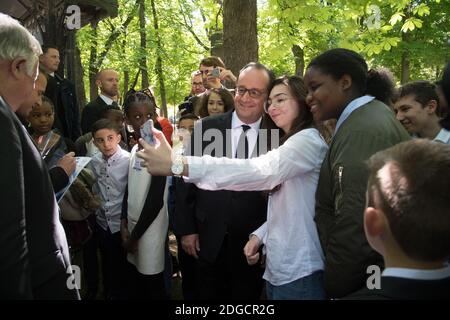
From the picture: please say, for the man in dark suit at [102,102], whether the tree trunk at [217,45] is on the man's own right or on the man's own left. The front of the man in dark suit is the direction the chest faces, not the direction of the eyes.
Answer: on the man's own left

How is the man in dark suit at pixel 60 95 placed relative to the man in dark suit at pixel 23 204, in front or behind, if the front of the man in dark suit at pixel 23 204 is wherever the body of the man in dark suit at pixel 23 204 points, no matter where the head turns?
in front

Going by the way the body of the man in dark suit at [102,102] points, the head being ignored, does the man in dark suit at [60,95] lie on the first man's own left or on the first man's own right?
on the first man's own right

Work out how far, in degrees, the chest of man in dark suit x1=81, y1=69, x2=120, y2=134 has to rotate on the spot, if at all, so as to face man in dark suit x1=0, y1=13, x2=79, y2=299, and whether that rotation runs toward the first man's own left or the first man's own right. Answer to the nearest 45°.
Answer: approximately 45° to the first man's own right

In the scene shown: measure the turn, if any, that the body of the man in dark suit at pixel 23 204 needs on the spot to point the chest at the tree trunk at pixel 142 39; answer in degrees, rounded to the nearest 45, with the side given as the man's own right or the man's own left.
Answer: approximately 45° to the man's own left

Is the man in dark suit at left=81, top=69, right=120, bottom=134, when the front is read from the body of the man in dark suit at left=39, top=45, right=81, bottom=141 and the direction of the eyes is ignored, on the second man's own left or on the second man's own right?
on the second man's own left

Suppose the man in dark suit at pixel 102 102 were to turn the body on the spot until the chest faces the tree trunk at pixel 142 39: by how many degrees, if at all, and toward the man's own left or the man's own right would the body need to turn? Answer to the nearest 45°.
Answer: approximately 135° to the man's own left

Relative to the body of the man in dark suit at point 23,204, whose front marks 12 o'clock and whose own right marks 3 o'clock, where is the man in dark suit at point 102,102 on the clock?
the man in dark suit at point 102,102 is roughly at 11 o'clock from the man in dark suit at point 23,204.

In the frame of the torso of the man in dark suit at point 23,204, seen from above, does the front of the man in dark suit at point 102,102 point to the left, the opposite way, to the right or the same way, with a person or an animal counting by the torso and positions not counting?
to the right

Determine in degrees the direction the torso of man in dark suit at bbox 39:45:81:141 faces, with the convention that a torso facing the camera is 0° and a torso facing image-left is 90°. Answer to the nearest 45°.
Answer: approximately 315°

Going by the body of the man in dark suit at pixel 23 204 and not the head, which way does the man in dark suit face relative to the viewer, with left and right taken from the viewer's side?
facing away from the viewer and to the right of the viewer

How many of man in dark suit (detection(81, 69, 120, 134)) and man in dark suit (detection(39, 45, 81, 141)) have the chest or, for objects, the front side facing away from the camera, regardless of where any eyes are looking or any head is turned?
0
